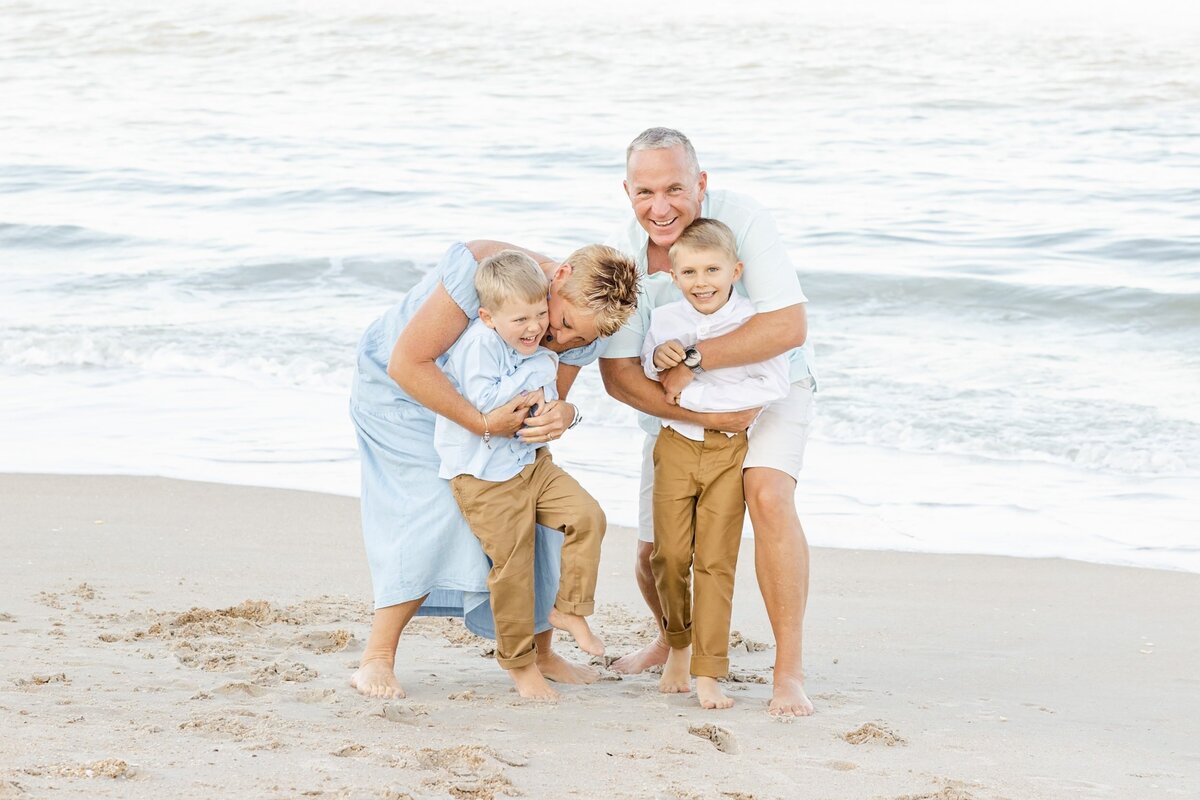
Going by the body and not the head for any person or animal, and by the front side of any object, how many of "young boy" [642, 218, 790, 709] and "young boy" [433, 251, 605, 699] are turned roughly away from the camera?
0

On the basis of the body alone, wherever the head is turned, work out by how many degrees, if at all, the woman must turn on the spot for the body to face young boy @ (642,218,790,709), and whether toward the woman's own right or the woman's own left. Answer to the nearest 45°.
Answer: approximately 45° to the woman's own left

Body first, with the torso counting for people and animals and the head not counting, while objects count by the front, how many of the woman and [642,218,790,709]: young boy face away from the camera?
0

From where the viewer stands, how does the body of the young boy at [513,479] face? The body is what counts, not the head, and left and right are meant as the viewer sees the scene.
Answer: facing the viewer and to the right of the viewer

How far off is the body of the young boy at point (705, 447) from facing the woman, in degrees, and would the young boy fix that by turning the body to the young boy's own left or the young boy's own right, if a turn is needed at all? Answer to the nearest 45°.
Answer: approximately 90° to the young boy's own right
